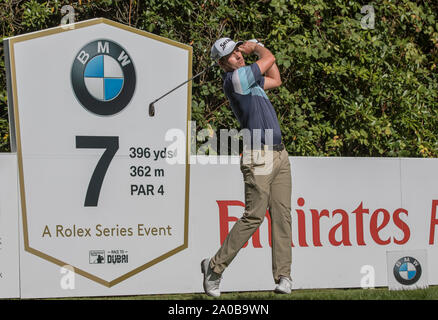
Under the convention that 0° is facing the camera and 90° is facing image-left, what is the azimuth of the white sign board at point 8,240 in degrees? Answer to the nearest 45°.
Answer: approximately 0°

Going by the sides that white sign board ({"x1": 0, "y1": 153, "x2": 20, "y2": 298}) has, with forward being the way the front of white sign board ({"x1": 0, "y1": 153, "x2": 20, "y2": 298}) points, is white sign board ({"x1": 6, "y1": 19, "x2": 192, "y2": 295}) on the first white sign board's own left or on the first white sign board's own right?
on the first white sign board's own left

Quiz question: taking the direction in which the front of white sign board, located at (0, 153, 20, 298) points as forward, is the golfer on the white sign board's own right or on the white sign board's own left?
on the white sign board's own left
